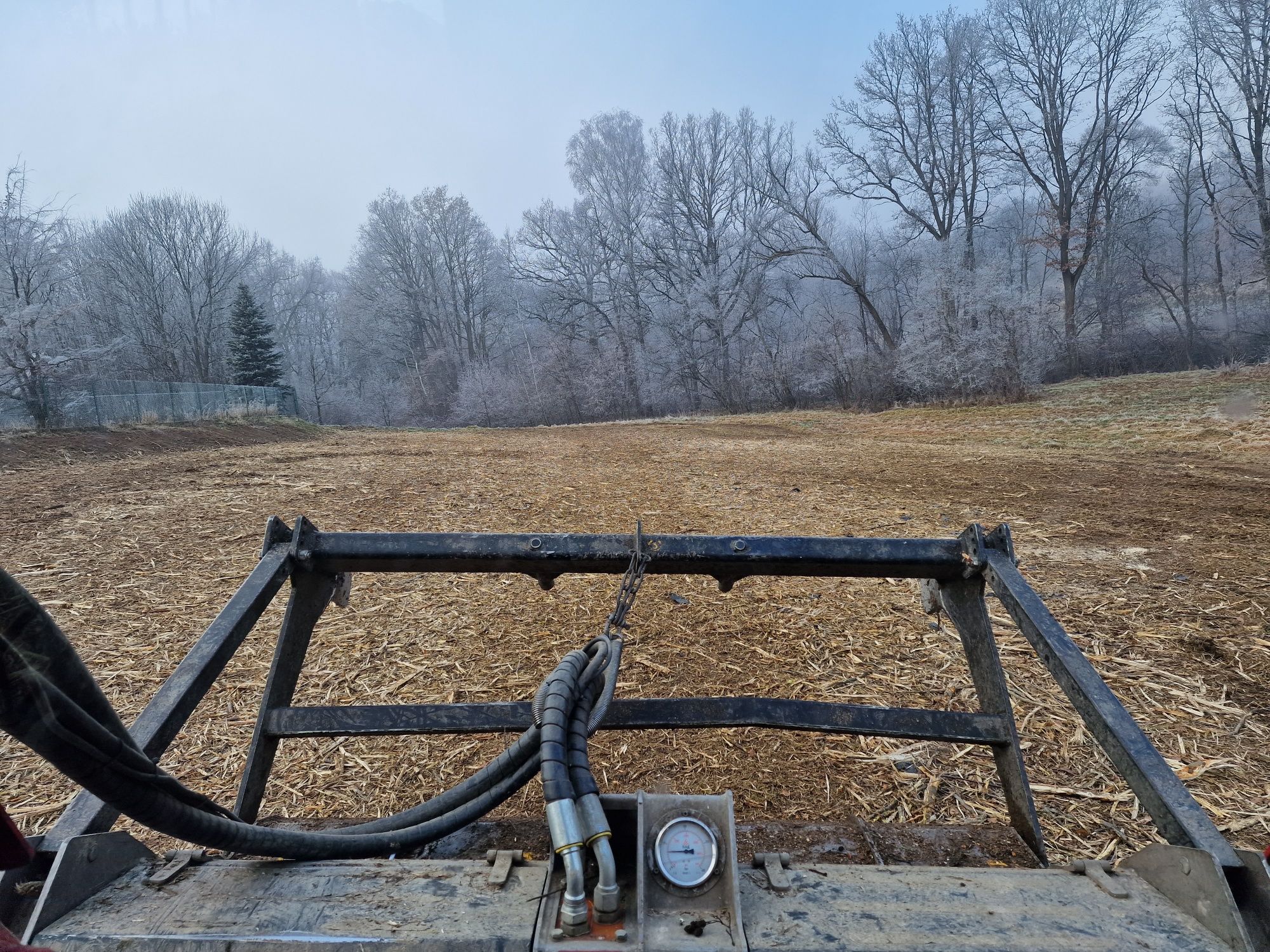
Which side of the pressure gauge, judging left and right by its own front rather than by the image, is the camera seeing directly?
front

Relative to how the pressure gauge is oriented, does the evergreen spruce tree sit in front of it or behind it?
behind

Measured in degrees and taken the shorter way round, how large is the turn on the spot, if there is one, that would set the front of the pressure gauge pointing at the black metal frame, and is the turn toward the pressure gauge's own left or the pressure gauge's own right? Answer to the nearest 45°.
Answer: approximately 180°

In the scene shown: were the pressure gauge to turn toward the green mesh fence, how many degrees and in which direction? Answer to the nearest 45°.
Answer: approximately 135° to its right

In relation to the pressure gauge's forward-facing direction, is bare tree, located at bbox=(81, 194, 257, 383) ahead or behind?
behind

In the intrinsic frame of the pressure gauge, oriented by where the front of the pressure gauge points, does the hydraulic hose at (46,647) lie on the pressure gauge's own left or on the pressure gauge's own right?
on the pressure gauge's own right

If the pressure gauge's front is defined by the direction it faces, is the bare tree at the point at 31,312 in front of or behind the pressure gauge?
behind
